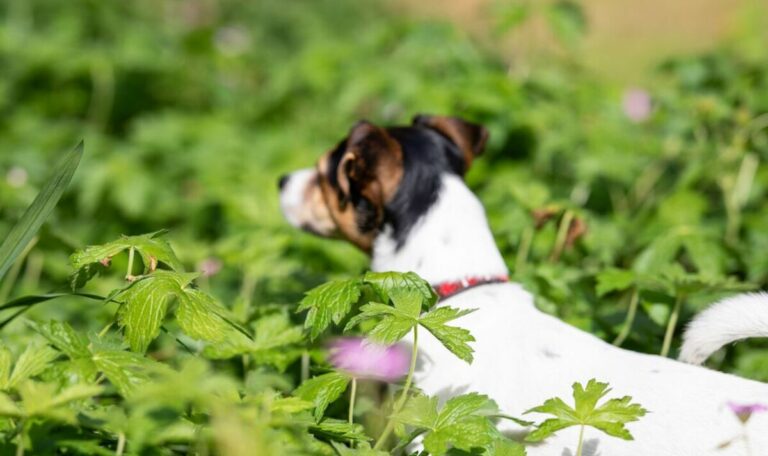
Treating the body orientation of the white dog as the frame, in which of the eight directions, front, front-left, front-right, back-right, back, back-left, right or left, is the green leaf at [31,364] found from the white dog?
front-left

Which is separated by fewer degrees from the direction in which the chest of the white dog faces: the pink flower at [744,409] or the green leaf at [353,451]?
the green leaf

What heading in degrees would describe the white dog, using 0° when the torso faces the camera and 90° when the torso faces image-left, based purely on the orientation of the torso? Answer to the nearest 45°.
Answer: approximately 90°

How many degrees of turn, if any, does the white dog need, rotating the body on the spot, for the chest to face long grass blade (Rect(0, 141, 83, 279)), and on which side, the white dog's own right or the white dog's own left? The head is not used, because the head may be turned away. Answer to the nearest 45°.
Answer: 0° — it already faces it

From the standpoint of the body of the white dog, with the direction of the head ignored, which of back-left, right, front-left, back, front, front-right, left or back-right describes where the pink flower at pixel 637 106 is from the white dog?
right

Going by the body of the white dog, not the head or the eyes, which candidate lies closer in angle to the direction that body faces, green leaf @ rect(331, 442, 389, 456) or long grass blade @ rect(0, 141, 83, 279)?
the long grass blade

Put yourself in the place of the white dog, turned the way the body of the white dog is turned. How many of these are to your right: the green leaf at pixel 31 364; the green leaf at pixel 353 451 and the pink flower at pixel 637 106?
1

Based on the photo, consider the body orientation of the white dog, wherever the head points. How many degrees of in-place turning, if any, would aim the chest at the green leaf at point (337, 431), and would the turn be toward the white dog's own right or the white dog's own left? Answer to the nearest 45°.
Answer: approximately 45° to the white dog's own left

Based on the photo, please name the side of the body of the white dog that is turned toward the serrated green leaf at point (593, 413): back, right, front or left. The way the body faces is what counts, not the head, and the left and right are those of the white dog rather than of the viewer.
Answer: left
